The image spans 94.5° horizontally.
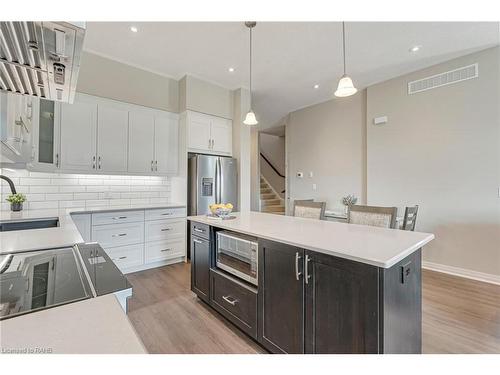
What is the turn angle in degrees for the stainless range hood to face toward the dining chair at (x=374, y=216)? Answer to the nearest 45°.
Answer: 0° — it already faces it

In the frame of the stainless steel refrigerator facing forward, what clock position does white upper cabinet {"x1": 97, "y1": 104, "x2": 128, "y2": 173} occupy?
The white upper cabinet is roughly at 4 o'clock from the stainless steel refrigerator.

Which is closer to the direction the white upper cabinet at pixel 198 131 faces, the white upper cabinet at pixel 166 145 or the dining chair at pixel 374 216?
the dining chair

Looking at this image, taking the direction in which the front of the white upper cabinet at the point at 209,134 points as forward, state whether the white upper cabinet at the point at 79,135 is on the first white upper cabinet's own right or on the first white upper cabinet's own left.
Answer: on the first white upper cabinet's own right

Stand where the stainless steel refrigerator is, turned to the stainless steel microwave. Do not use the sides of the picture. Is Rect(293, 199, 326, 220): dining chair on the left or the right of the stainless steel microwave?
left

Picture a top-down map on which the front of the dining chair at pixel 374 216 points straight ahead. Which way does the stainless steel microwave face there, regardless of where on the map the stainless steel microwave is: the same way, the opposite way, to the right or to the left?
the opposite way

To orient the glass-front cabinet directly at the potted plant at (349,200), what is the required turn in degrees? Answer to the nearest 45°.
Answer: approximately 90° to its left
